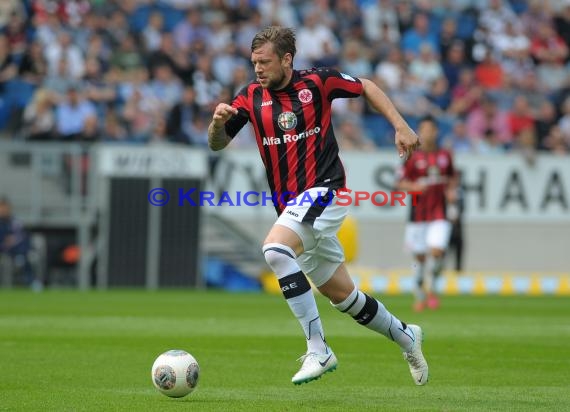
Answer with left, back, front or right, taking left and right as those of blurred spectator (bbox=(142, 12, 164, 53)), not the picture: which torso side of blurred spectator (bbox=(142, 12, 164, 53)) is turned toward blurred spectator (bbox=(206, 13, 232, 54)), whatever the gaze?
left

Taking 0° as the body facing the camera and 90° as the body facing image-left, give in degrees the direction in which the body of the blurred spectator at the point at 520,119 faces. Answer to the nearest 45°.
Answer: approximately 0°

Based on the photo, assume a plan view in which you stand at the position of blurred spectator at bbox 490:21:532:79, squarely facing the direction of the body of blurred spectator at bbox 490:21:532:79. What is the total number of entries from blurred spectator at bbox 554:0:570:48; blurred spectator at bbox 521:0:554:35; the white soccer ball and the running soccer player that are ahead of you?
2
